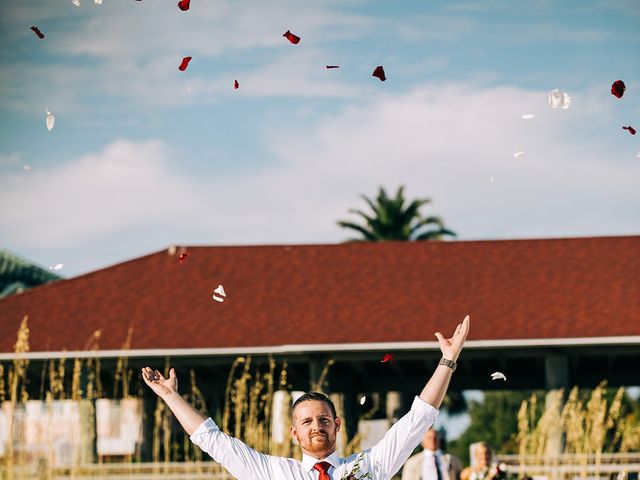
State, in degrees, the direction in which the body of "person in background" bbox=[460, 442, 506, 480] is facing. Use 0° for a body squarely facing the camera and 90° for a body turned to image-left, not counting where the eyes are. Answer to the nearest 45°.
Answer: approximately 0°

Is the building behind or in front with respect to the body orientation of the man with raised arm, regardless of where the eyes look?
behind

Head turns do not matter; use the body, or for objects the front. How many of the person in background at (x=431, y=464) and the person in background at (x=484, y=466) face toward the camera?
2

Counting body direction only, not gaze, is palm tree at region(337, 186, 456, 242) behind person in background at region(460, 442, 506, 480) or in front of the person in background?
behind

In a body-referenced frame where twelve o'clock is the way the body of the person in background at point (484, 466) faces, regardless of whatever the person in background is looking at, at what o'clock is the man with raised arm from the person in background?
The man with raised arm is roughly at 12 o'clock from the person in background.

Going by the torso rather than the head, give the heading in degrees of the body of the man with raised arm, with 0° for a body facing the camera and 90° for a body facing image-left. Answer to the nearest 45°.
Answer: approximately 0°

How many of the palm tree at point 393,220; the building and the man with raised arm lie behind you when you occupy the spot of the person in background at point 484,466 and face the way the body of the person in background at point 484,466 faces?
2

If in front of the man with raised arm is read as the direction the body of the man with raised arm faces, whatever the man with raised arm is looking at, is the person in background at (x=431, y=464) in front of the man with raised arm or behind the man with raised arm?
behind

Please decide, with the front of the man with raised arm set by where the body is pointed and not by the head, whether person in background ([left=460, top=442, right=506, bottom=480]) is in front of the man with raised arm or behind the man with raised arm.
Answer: behind

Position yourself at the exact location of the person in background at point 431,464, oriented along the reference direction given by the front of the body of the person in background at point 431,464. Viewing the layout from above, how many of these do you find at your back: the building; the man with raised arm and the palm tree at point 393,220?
2

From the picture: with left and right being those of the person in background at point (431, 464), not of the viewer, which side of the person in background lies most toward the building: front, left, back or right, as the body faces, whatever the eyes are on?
back
